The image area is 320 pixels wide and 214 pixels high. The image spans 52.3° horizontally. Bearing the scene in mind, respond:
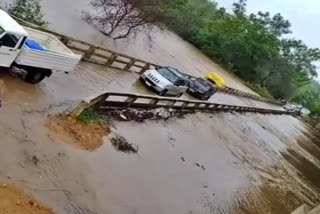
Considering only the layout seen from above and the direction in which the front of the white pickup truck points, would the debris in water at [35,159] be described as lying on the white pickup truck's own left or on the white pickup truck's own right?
on the white pickup truck's own left

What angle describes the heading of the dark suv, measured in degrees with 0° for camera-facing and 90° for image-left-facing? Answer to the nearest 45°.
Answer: approximately 45°

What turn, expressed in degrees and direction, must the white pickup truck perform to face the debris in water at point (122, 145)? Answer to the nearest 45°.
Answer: approximately 135° to its left

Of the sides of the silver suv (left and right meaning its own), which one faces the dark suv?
back

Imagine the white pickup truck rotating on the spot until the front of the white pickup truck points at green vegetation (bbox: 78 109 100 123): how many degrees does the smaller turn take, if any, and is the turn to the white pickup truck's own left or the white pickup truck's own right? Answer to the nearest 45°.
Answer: approximately 135° to the white pickup truck's own left

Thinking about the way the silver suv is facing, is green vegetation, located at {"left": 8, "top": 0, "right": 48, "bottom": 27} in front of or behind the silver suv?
in front

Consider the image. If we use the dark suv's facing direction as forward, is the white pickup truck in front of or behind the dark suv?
in front

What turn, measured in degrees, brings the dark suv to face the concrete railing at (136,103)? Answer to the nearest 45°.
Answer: approximately 45° to its left

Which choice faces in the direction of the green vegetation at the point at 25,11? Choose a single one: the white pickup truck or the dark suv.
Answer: the dark suv

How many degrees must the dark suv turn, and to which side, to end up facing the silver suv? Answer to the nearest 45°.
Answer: approximately 45° to its left
